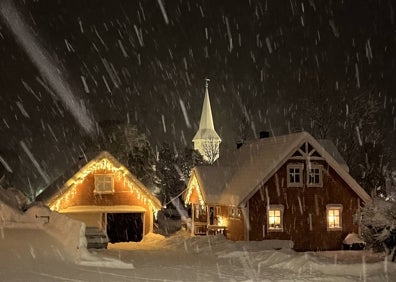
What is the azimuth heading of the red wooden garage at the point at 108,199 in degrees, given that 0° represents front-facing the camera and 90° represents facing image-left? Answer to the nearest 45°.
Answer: approximately 0°

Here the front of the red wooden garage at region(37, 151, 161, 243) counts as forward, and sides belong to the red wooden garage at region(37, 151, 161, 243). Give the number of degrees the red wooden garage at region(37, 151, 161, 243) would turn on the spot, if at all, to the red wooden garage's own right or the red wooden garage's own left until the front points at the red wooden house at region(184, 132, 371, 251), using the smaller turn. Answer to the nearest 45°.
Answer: approximately 45° to the red wooden garage's own left

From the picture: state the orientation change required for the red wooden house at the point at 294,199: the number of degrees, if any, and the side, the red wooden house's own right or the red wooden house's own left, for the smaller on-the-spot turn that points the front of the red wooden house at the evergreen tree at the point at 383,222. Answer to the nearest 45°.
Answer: approximately 135° to the red wooden house's own left
